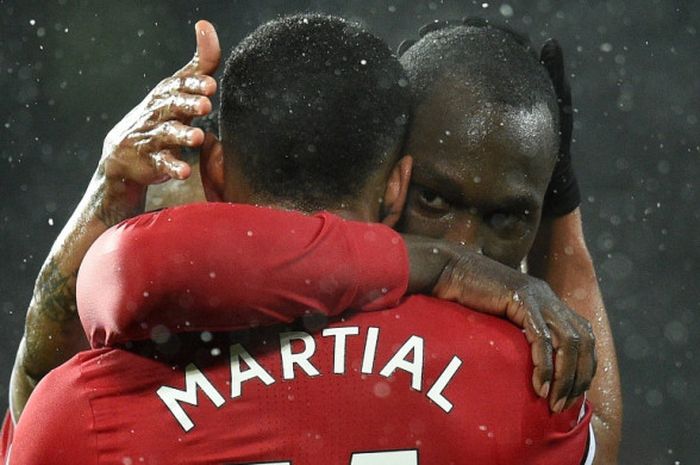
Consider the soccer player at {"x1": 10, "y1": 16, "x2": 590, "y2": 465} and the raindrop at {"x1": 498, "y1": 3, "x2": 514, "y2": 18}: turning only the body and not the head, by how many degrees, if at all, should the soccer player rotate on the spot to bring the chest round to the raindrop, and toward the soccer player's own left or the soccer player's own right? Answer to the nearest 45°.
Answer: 0° — they already face it

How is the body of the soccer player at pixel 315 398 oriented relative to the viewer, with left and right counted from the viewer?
facing away from the viewer

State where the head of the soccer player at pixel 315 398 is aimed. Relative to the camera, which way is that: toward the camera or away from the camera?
away from the camera
